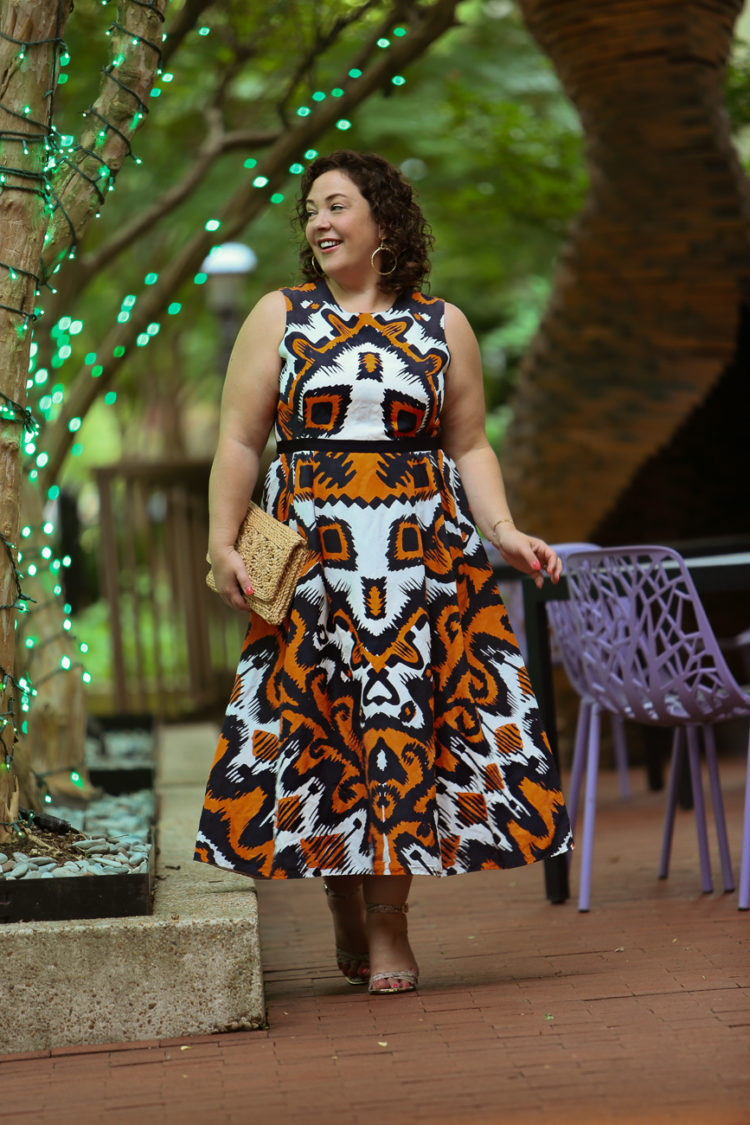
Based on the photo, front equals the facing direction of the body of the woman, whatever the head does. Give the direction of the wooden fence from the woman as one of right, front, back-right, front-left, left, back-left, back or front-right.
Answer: back

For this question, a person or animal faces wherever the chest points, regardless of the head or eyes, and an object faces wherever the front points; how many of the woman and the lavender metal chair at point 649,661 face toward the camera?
1

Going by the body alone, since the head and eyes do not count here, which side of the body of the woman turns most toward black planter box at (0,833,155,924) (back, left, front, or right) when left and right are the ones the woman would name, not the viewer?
right

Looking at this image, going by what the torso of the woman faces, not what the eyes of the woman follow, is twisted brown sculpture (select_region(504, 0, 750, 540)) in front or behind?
behind
